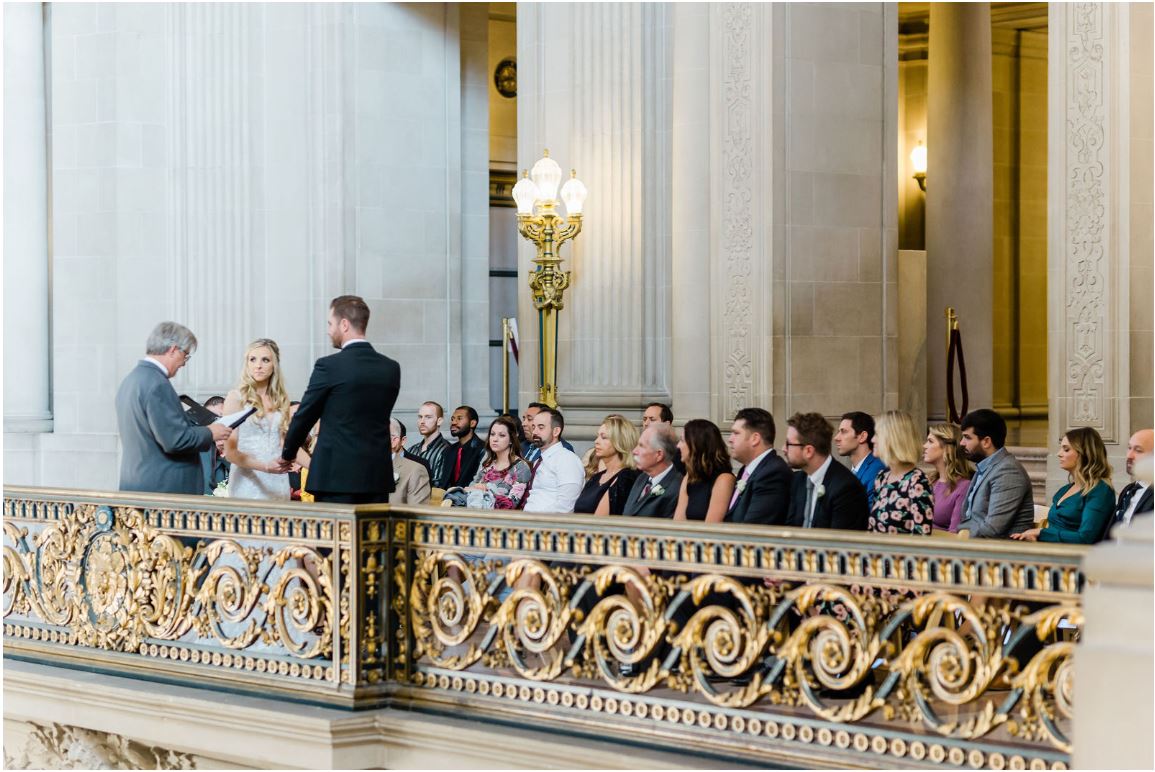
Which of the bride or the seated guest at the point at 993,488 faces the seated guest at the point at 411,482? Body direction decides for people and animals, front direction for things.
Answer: the seated guest at the point at 993,488

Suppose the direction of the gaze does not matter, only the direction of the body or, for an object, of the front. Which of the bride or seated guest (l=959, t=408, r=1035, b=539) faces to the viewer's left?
the seated guest

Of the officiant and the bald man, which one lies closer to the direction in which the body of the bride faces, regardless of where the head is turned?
the bald man

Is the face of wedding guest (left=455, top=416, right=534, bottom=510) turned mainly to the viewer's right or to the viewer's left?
to the viewer's left

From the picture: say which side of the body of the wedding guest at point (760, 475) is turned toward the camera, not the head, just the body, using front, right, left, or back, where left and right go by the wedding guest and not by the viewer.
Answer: left

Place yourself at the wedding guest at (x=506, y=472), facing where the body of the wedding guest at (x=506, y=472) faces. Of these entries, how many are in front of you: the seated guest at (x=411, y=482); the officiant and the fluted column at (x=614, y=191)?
2

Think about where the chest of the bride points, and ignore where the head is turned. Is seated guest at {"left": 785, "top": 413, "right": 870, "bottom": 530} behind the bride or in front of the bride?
in front

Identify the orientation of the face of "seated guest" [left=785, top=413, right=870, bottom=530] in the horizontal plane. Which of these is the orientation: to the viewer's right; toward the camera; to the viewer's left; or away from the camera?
to the viewer's left

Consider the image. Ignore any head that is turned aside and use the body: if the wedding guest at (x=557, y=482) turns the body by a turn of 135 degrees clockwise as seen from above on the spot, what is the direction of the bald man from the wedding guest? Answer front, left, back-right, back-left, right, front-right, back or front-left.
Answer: right

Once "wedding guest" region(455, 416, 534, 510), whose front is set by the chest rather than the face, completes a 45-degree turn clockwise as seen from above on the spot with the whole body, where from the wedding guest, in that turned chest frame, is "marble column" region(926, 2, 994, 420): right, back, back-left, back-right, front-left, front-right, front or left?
back-right

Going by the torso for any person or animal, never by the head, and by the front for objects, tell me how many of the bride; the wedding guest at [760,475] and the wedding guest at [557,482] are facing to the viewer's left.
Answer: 2

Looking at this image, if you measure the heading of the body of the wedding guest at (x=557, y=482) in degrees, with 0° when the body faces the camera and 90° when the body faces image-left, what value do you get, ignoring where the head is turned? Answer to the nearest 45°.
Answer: approximately 90°

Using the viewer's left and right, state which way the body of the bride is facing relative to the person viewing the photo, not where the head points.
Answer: facing the viewer and to the right of the viewer

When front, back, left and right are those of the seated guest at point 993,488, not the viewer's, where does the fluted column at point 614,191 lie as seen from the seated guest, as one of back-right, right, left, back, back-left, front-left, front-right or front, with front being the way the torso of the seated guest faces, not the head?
front-right

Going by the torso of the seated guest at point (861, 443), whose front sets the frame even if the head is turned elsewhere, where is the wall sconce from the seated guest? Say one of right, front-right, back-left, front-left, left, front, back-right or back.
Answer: right

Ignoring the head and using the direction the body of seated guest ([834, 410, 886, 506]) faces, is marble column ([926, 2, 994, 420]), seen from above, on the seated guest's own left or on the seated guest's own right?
on the seated guest's own right

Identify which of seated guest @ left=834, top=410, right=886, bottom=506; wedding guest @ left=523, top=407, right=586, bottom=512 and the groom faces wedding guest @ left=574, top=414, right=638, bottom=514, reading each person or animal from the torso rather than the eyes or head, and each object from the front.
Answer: the seated guest

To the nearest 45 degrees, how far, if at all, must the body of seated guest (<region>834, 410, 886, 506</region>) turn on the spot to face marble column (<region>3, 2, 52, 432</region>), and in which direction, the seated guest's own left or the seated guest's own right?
approximately 45° to the seated guest's own right

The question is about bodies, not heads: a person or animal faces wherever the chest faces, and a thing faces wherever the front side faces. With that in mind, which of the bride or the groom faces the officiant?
the groom

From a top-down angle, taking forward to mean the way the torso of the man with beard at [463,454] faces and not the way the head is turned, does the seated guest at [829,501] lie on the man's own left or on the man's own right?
on the man's own left

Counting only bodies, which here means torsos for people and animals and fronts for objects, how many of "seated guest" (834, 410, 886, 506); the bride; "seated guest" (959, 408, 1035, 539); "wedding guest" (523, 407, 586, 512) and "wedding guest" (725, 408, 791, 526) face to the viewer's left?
4
